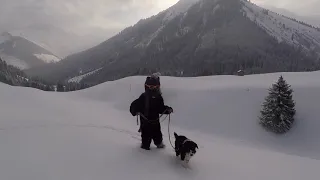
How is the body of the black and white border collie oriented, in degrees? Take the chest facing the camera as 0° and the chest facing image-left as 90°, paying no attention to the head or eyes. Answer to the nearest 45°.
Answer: approximately 315°

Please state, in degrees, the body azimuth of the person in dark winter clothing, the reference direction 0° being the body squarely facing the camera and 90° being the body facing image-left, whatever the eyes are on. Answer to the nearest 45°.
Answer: approximately 0°

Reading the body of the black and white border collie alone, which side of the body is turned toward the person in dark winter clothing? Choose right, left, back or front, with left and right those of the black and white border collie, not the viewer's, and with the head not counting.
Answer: back

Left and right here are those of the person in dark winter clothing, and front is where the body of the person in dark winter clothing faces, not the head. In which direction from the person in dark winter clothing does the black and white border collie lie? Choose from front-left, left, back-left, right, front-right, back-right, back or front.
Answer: front-left

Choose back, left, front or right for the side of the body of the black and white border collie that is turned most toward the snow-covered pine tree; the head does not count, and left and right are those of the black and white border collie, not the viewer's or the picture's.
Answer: left

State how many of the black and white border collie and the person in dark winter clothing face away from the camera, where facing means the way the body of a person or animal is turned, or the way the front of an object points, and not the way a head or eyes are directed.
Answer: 0

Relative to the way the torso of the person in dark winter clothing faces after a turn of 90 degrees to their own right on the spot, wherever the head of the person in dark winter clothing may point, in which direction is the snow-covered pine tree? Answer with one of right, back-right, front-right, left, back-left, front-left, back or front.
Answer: back-right
